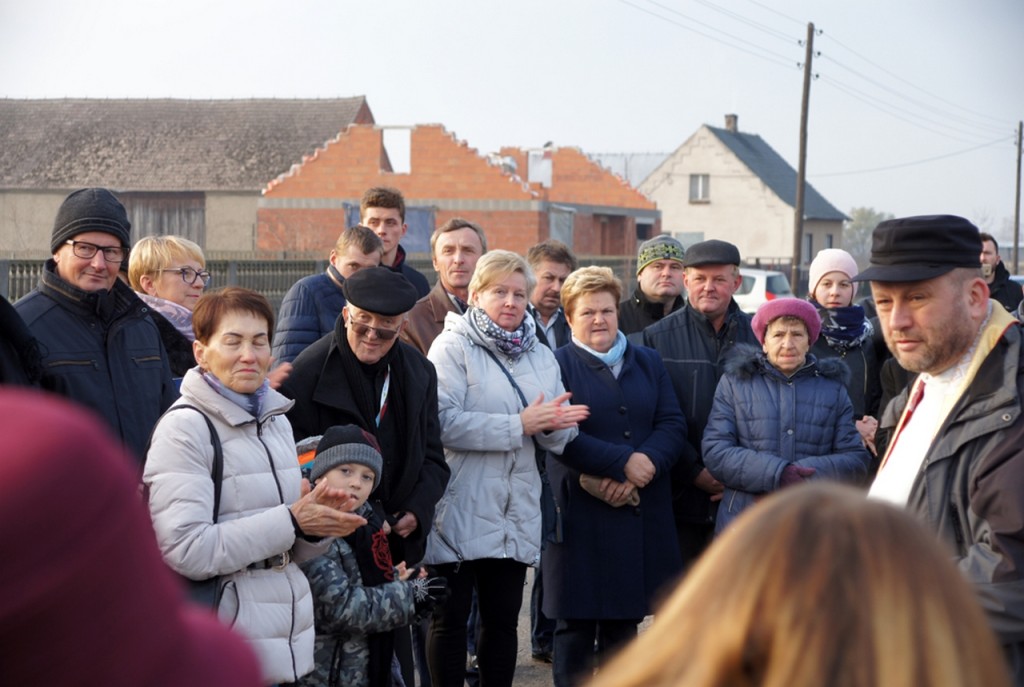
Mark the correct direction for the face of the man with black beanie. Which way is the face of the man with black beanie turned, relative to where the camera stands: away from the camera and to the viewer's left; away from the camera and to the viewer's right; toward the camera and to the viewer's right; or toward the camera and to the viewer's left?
toward the camera and to the viewer's right

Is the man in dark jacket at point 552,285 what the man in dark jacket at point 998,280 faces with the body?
yes

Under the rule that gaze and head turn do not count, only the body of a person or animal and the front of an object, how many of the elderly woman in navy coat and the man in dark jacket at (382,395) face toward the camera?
2

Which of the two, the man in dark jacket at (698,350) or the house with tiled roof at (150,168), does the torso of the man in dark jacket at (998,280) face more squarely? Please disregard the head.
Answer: the man in dark jacket

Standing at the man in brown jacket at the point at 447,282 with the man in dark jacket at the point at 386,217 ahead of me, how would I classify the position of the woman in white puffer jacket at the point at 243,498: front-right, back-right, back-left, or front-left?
back-left

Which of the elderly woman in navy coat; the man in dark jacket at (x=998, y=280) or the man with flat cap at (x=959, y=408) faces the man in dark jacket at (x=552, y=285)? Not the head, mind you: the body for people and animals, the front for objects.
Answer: the man in dark jacket at (x=998, y=280)

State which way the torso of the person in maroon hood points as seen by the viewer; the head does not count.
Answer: away from the camera

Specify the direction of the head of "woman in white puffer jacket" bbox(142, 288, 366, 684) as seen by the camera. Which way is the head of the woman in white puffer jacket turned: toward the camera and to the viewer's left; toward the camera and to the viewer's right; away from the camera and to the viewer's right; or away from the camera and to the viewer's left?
toward the camera and to the viewer's right
